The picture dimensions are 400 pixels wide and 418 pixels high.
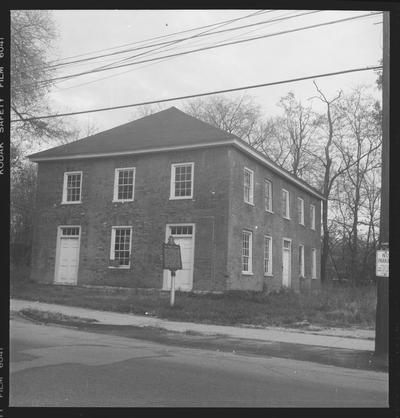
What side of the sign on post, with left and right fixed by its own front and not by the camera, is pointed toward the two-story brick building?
back

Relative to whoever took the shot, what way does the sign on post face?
facing the viewer

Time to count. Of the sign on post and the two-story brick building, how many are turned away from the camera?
0

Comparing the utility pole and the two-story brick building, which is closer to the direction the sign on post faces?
the utility pole

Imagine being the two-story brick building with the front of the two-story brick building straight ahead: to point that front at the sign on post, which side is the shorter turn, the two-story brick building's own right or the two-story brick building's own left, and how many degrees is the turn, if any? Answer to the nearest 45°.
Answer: approximately 45° to the two-story brick building's own left

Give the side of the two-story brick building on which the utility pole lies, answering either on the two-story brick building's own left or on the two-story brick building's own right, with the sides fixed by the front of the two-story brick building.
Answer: on the two-story brick building's own left
